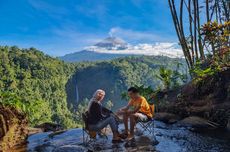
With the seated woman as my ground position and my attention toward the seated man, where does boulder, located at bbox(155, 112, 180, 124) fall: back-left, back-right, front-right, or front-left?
front-left

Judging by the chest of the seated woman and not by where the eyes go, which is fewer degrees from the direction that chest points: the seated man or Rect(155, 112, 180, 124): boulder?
the seated man

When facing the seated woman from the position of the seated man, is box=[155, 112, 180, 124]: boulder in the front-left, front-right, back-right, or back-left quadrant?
back-right

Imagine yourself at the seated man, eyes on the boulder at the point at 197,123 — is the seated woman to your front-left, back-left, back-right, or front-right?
back-left

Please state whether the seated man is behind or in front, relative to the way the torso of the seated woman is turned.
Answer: in front

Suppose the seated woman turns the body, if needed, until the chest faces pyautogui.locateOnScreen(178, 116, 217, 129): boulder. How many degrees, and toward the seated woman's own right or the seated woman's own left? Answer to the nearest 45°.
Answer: approximately 45° to the seated woman's own left

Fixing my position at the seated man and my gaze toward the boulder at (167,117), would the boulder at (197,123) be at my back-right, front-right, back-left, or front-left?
front-right

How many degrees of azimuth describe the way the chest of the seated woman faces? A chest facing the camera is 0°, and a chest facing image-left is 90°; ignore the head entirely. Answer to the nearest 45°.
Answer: approximately 270°

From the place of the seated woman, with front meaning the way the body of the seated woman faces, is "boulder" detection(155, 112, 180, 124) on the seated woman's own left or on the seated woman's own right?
on the seated woman's own left
